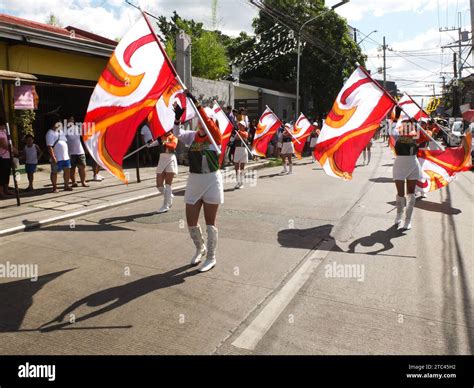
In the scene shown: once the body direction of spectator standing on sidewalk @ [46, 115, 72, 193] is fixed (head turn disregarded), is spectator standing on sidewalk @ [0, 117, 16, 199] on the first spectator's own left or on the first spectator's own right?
on the first spectator's own right

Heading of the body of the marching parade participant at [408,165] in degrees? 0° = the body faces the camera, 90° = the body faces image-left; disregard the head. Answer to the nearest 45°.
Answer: approximately 0°

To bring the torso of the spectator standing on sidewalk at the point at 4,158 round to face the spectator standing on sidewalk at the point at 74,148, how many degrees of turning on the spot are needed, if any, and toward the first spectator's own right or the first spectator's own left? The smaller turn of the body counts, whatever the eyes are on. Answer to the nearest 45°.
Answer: approximately 45° to the first spectator's own left

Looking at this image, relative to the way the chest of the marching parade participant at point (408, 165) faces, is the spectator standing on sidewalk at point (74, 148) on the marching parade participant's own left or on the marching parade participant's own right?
on the marching parade participant's own right

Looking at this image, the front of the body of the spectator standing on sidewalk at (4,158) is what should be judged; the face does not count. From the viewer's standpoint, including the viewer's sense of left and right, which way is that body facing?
facing to the right of the viewer

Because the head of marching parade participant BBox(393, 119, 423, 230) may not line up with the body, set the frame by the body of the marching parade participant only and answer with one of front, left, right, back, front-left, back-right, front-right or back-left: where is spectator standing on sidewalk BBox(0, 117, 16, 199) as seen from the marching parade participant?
right

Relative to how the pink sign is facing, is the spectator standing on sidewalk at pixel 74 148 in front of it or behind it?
in front

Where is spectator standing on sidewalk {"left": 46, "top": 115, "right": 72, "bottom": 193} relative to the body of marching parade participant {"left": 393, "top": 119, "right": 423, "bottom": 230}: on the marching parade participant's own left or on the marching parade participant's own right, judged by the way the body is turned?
on the marching parade participant's own right

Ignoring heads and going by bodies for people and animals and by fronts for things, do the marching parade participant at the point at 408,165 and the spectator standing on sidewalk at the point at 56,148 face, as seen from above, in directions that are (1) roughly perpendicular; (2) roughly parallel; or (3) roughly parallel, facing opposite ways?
roughly perpendicular
